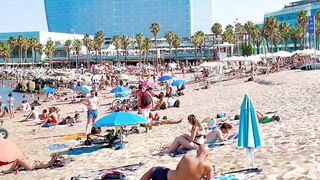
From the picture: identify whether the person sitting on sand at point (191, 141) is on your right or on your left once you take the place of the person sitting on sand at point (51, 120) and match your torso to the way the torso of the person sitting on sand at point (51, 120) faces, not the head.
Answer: on your left

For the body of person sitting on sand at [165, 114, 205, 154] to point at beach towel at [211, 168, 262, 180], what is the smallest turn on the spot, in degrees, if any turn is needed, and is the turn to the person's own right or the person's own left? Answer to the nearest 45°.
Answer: approximately 90° to the person's own left

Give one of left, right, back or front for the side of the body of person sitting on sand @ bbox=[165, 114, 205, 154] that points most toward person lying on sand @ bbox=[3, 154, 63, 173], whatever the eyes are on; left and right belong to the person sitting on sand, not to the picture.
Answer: front

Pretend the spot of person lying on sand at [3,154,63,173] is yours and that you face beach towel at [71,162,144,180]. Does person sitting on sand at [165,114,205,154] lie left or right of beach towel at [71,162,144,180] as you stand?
left

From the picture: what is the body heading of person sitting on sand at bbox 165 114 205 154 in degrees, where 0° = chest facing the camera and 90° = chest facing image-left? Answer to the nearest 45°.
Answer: approximately 90°
